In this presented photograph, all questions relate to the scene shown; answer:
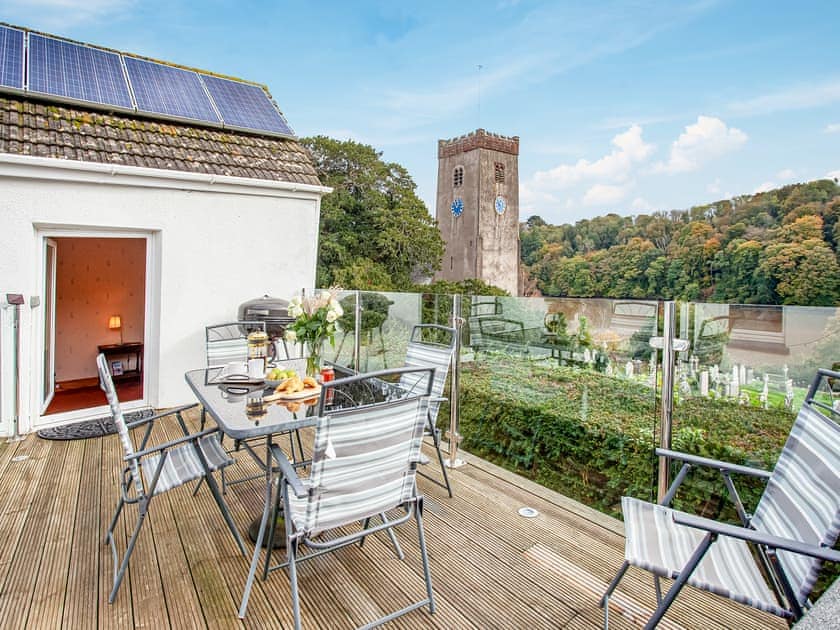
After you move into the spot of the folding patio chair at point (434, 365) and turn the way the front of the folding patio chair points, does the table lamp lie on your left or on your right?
on your right

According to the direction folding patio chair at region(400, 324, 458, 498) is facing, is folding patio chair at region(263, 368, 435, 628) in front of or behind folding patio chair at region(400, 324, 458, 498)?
in front

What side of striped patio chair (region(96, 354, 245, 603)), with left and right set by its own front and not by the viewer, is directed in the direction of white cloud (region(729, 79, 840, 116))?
front

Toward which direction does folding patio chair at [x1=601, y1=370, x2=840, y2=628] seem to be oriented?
to the viewer's left

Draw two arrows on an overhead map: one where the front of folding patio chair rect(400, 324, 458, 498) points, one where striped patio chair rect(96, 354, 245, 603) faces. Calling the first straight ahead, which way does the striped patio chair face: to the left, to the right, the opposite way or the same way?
the opposite way

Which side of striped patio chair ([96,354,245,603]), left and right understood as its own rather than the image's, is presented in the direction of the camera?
right

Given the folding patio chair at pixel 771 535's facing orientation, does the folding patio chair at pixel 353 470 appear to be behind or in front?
in front

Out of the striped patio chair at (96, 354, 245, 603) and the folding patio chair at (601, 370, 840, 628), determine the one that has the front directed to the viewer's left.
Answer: the folding patio chair

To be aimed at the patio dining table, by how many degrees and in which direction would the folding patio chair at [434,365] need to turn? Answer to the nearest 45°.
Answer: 0° — it already faces it

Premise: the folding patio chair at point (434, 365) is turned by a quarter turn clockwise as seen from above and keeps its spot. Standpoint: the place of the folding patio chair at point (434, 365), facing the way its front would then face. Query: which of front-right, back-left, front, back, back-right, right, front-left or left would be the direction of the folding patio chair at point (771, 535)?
back

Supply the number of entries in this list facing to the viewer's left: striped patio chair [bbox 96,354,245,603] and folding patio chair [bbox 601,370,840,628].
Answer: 1
